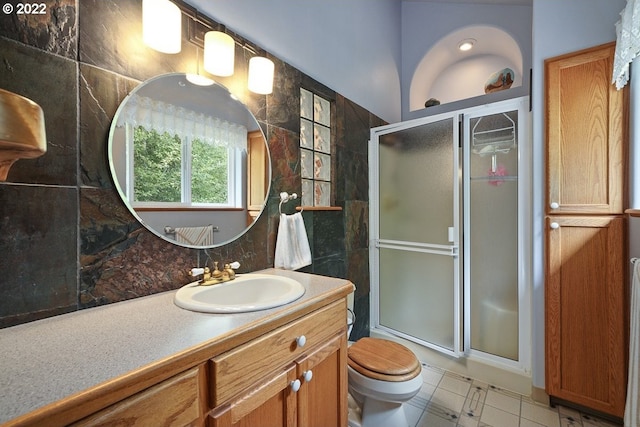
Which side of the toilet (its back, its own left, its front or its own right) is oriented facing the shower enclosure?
left

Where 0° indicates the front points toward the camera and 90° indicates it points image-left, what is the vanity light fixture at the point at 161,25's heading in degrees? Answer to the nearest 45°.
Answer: approximately 315°
